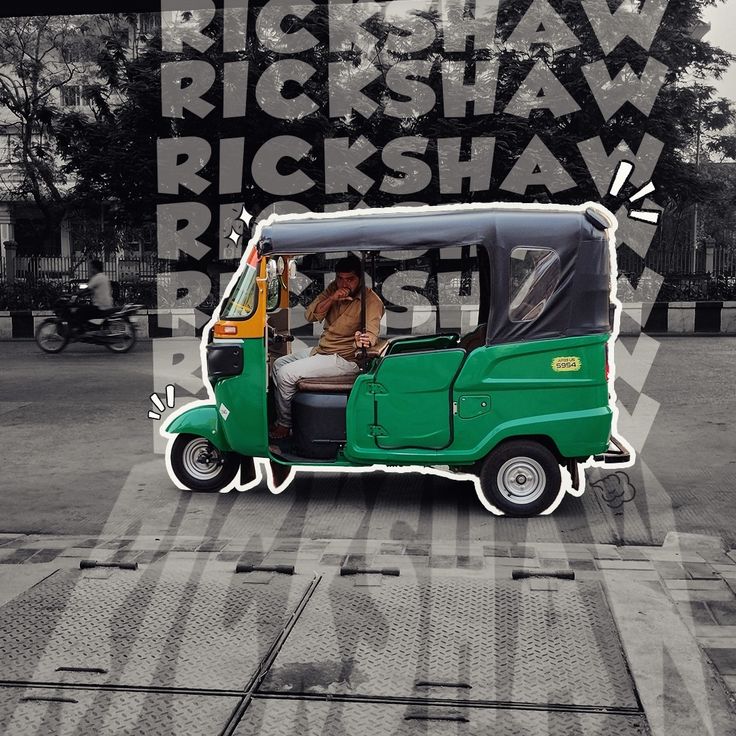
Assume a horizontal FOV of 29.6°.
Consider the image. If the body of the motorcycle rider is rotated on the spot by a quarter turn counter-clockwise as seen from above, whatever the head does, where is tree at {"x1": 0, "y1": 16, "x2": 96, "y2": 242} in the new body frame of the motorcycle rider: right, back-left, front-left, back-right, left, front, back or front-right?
back

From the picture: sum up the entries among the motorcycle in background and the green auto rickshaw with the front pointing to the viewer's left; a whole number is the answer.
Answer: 2

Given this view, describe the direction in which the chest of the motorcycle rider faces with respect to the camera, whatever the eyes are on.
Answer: to the viewer's left

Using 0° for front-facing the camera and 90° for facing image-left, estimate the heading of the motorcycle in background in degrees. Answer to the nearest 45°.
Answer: approximately 90°

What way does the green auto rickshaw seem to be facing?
to the viewer's left
